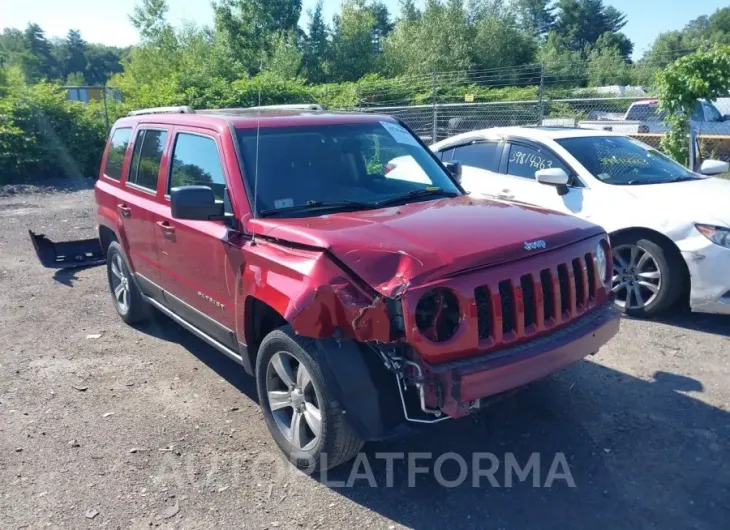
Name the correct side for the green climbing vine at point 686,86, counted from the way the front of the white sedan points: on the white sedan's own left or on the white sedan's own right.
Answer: on the white sedan's own left

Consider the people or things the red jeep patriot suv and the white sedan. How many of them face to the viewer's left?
0

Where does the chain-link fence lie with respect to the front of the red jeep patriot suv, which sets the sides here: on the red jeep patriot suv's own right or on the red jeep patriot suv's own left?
on the red jeep patriot suv's own left

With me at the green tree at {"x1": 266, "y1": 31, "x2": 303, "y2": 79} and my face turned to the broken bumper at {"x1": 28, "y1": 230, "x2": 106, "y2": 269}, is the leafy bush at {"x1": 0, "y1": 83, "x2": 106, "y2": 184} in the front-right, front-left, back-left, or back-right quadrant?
front-right

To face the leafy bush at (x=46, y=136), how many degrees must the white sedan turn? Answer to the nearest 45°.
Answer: approximately 180°

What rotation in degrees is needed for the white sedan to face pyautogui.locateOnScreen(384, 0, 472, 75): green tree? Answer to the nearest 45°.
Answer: approximately 135° to its left

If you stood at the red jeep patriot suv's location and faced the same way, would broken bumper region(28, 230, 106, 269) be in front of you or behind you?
behind

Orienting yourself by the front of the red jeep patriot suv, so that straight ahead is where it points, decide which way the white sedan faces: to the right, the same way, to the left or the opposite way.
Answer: the same way

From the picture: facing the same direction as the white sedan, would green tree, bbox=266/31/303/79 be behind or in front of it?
behind

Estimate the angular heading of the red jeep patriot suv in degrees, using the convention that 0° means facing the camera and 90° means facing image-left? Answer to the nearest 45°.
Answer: approximately 315°

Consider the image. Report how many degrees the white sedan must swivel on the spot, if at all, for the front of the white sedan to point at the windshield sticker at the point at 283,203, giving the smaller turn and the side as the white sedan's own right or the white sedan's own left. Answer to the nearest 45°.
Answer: approximately 90° to the white sedan's own right

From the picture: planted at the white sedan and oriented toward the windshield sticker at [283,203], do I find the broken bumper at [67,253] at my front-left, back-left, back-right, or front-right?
front-right

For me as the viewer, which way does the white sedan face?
facing the viewer and to the right of the viewer
